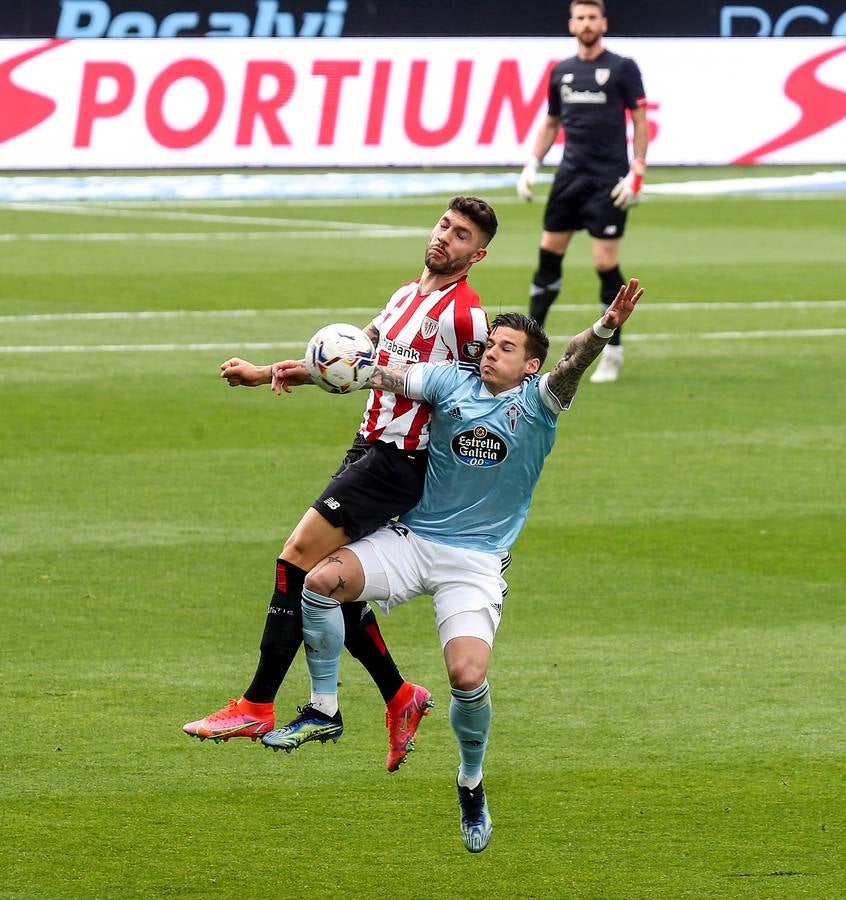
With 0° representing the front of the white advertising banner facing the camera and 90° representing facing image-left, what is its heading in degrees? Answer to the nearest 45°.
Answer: approximately 0°

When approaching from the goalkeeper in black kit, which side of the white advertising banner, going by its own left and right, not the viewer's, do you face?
front

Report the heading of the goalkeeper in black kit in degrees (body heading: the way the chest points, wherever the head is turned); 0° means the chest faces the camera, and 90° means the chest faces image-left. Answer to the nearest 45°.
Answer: approximately 0°

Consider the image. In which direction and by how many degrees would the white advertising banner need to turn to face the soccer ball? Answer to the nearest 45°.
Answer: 0° — it already faces it

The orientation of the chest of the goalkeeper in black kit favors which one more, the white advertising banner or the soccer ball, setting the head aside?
the soccer ball

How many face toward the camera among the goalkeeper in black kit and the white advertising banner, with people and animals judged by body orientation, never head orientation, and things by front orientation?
2

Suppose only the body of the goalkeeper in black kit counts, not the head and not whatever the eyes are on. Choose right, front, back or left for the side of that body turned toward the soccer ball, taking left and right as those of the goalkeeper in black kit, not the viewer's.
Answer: front

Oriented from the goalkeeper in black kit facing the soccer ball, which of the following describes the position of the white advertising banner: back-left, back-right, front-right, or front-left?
back-right

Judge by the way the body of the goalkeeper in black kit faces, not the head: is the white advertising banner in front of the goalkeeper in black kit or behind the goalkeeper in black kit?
behind

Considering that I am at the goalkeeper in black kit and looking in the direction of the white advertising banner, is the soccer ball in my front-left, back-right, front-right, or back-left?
back-left
